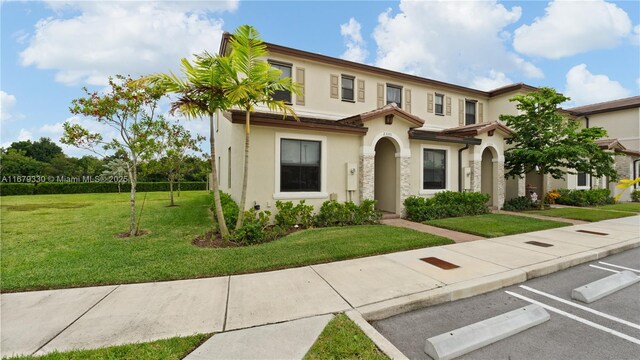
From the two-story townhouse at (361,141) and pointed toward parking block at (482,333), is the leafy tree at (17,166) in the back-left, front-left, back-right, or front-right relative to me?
back-right

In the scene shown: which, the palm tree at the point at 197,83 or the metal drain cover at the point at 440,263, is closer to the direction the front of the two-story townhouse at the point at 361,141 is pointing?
the metal drain cover

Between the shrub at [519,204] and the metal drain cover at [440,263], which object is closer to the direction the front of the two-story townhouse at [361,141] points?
the metal drain cover

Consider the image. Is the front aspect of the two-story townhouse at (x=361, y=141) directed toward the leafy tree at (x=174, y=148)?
no

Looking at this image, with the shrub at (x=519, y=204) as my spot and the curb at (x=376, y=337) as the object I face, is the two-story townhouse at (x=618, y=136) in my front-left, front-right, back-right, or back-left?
back-left

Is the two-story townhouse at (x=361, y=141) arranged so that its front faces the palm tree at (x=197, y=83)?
no

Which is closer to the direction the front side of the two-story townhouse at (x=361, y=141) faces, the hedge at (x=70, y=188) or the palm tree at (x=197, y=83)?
the palm tree

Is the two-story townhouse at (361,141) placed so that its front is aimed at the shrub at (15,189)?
no

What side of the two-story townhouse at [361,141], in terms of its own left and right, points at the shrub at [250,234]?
right

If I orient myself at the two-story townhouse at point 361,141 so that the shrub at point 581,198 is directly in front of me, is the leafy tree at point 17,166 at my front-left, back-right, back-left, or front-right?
back-left

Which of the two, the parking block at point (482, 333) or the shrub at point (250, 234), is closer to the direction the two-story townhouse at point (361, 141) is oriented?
the parking block

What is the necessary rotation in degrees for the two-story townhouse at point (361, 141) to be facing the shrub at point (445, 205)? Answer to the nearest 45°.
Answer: approximately 45° to its left

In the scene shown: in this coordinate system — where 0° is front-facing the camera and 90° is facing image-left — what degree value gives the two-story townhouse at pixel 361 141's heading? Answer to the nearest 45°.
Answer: approximately 315°

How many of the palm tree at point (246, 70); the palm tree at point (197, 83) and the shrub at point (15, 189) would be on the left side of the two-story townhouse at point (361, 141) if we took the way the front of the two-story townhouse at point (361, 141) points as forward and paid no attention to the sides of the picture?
0
